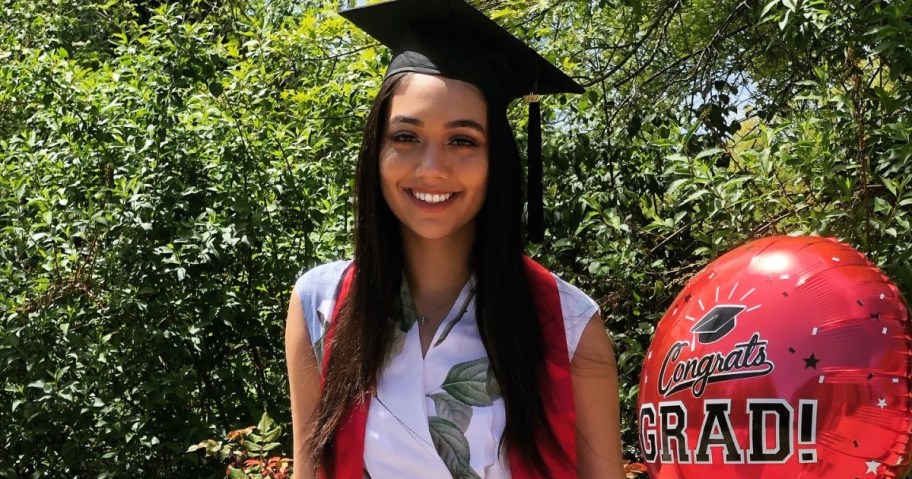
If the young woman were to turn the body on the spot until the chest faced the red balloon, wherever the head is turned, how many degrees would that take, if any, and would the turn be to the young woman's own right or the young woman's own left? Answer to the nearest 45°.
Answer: approximately 90° to the young woman's own left

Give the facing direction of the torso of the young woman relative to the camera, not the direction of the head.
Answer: toward the camera

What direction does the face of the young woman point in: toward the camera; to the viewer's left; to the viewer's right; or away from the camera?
toward the camera
